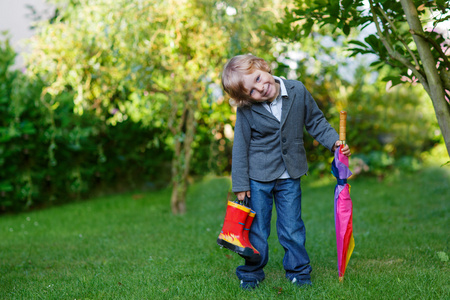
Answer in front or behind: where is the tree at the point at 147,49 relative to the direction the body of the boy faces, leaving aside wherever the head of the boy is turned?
behind

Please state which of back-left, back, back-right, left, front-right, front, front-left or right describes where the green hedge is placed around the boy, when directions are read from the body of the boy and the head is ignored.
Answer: back-right

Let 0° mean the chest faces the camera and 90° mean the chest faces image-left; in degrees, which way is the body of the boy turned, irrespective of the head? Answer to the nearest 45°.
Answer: approximately 0°

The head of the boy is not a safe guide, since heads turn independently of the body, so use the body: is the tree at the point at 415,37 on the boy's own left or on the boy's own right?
on the boy's own left
